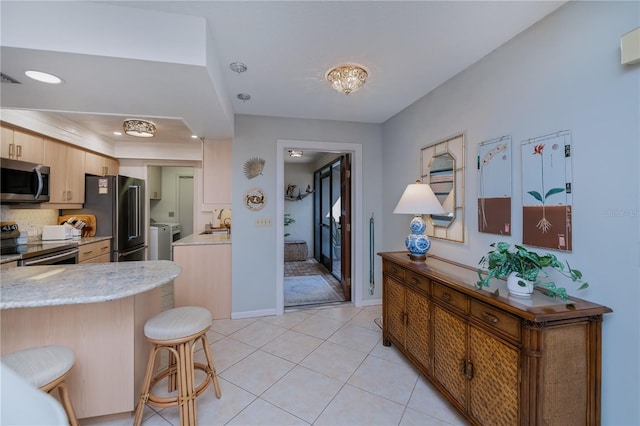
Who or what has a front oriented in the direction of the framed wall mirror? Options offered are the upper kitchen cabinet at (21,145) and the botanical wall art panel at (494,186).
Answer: the upper kitchen cabinet

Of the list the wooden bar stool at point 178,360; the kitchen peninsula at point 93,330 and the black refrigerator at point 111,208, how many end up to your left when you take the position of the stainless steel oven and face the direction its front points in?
1

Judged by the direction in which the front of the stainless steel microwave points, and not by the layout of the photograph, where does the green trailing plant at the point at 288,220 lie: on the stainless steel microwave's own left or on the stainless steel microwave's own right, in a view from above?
on the stainless steel microwave's own left

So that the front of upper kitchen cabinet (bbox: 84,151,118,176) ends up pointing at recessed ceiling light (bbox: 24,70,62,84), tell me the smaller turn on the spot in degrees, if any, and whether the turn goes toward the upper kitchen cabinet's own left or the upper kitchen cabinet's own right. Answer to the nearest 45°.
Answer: approximately 45° to the upper kitchen cabinet's own right

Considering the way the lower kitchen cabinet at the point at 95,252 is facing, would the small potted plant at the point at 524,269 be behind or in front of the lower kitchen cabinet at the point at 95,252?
in front

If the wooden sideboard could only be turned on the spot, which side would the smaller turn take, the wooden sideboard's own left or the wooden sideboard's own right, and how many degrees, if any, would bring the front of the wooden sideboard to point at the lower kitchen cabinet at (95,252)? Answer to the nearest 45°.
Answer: approximately 45° to the wooden sideboard's own right

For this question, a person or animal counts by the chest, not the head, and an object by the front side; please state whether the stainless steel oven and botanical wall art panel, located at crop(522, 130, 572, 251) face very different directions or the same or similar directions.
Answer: very different directions

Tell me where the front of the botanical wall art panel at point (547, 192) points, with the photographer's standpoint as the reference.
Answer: facing the viewer and to the left of the viewer

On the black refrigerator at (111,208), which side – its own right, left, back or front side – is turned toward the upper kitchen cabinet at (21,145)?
right

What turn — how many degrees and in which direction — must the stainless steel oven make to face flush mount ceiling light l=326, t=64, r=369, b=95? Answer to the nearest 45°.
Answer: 0° — it already faces it

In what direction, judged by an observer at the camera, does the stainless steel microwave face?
facing the viewer and to the right of the viewer

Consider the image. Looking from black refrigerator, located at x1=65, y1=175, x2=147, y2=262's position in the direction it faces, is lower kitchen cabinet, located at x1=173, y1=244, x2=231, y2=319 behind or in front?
in front
